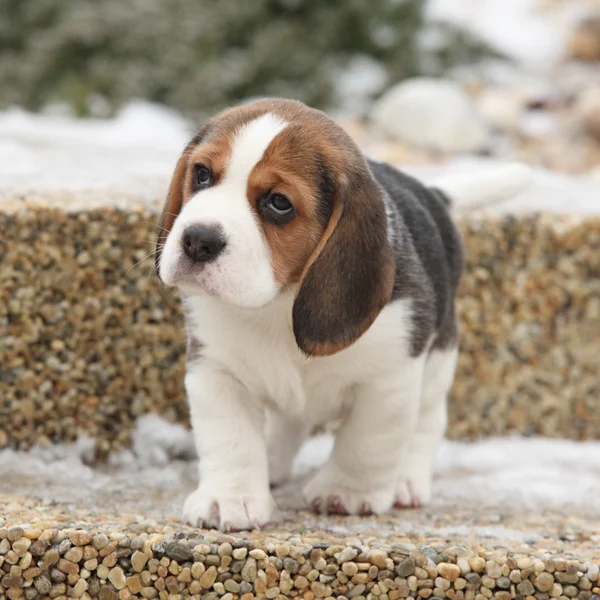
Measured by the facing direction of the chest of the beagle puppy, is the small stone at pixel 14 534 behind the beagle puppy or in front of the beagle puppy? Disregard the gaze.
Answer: in front
